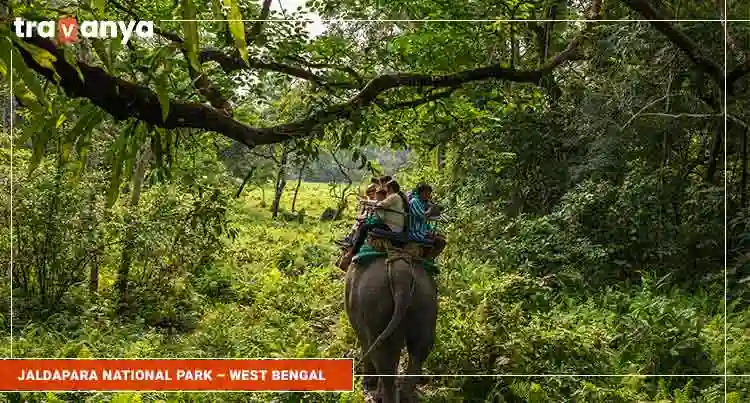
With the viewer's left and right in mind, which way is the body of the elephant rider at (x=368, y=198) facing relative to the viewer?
facing to the left of the viewer

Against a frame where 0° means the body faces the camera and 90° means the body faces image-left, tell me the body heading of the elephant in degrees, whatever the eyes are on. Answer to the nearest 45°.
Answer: approximately 180°

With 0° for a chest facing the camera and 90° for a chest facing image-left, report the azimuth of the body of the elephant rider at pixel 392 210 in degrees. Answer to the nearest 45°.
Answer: approximately 90°

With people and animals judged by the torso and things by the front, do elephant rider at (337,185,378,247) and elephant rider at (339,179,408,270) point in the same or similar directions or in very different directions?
same or similar directions

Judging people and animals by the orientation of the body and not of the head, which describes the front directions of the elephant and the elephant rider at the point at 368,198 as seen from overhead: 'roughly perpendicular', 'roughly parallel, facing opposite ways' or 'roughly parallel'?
roughly perpendicular
